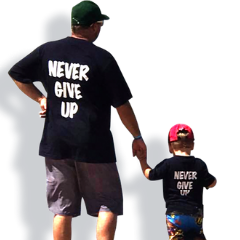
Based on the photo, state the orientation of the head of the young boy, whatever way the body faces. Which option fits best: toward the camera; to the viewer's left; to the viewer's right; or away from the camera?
away from the camera

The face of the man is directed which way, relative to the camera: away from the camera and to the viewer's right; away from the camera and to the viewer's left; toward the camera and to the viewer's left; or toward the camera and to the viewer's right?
away from the camera and to the viewer's right

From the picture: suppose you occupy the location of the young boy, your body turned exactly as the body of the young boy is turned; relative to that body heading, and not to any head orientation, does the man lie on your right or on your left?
on your left

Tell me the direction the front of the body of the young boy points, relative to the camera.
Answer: away from the camera
